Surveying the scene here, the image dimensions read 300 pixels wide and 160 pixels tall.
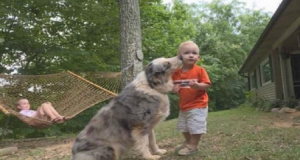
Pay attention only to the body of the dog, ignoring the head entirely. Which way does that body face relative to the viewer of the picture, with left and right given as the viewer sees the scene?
facing to the right of the viewer

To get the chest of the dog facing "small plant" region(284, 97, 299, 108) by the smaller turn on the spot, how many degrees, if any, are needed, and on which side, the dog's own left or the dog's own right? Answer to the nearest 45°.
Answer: approximately 45° to the dog's own left

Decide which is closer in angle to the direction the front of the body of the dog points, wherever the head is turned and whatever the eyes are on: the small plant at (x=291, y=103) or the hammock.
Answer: the small plant

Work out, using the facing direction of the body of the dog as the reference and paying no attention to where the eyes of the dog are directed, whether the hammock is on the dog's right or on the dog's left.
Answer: on the dog's left
